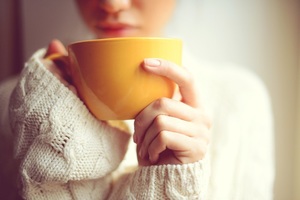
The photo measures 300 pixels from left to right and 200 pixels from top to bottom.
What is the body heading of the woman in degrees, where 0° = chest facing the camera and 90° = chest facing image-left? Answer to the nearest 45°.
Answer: approximately 0°
